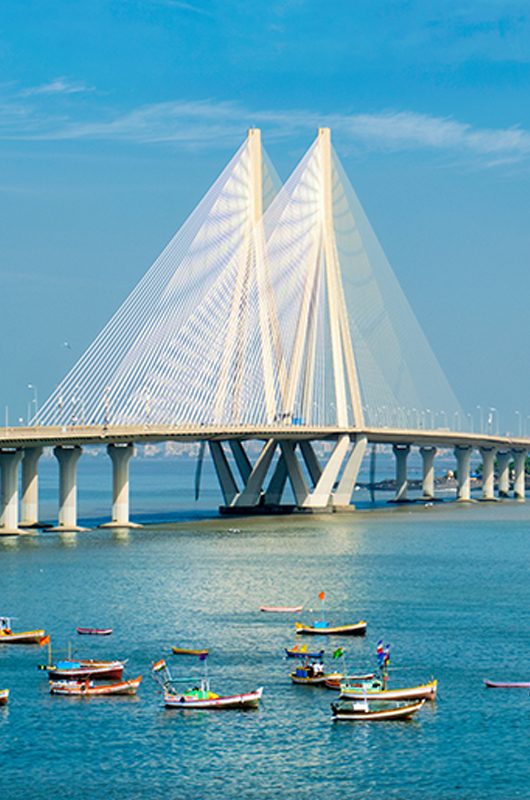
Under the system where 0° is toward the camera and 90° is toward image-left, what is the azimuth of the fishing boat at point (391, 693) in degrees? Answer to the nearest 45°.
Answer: approximately 270°

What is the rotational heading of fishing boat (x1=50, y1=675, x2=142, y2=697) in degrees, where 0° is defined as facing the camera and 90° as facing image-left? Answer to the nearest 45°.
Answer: approximately 270°

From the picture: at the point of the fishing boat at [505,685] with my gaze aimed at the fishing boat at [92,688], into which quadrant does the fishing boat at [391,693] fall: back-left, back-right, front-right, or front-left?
front-left

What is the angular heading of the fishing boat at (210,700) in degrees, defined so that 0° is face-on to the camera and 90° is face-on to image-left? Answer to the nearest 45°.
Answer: approximately 270°

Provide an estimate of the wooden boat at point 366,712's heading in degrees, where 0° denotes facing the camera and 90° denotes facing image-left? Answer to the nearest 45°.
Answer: approximately 270°

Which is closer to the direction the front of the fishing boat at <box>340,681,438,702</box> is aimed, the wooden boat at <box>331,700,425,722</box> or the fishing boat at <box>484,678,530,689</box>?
the fishing boat

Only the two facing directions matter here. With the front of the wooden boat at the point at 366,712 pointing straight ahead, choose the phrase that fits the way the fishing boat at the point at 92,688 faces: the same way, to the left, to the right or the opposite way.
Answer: the same way

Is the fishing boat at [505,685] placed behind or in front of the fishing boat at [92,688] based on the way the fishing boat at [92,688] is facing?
in front

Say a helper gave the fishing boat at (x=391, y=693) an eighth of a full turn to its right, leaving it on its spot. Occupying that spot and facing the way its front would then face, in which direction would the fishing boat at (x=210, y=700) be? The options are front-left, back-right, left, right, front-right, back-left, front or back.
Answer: back-right

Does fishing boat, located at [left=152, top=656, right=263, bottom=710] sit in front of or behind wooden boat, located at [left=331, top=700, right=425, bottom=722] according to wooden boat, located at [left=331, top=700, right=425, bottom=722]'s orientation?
behind

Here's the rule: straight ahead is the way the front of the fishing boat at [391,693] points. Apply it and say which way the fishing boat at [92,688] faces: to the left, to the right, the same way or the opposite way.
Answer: the same way

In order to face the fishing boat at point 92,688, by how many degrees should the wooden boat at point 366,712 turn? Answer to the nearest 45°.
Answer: approximately 180°
